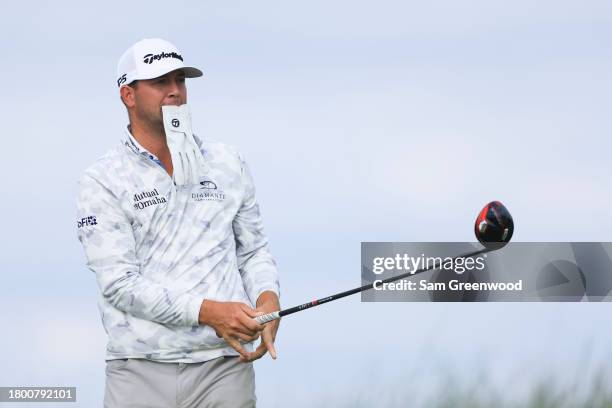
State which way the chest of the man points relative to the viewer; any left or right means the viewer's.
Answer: facing the viewer and to the right of the viewer
